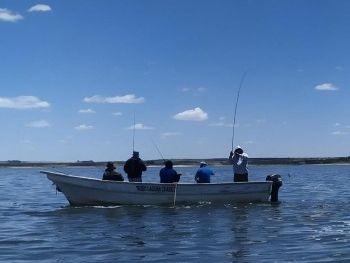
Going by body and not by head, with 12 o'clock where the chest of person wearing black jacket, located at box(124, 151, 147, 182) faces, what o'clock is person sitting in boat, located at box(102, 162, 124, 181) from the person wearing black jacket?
The person sitting in boat is roughly at 9 o'clock from the person wearing black jacket.

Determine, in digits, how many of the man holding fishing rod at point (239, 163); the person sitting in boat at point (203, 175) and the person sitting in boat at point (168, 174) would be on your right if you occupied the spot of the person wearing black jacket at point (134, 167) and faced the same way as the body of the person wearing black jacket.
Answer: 3

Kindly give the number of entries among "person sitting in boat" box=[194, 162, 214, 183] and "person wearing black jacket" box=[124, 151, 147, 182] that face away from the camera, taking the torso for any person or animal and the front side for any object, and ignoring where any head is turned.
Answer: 2

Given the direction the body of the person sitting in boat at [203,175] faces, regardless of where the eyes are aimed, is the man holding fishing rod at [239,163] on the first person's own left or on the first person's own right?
on the first person's own right

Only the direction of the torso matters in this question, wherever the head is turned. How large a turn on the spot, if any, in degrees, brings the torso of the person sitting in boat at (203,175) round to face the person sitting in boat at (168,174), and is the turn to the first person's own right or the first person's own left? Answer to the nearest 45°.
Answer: approximately 90° to the first person's own left

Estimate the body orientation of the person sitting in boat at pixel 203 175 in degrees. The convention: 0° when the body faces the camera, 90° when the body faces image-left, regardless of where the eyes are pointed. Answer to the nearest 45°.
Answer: approximately 180°

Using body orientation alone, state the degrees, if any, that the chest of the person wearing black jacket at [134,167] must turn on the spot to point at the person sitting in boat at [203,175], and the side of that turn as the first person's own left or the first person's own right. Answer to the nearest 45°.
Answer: approximately 90° to the first person's own right

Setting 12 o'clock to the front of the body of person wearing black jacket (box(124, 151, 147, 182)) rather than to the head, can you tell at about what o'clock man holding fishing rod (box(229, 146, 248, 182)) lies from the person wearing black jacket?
The man holding fishing rod is roughly at 3 o'clock from the person wearing black jacket.

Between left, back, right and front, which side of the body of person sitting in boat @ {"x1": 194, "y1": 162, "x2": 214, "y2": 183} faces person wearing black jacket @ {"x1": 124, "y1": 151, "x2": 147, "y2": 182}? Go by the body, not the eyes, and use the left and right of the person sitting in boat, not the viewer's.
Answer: left

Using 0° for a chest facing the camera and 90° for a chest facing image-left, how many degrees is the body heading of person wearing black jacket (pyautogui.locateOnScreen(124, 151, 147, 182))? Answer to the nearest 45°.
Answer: approximately 180°

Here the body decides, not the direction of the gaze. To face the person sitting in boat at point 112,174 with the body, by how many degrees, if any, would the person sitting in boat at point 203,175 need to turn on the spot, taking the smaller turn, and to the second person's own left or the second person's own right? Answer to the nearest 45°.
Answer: approximately 90° to the second person's own left
